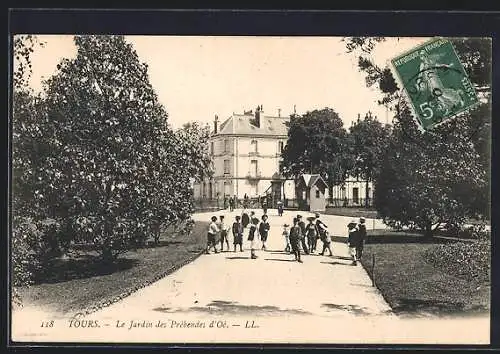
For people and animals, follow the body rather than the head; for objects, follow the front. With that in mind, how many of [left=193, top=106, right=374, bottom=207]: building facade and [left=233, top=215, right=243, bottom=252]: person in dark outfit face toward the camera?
2

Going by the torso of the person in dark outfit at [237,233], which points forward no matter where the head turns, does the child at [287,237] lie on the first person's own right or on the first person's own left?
on the first person's own left

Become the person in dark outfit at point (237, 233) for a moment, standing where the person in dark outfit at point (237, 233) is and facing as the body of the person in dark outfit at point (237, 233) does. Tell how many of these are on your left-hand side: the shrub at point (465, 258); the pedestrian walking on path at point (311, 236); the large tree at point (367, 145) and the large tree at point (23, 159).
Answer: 3

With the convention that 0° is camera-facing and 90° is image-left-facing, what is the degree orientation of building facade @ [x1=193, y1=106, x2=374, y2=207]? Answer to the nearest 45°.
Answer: approximately 0°

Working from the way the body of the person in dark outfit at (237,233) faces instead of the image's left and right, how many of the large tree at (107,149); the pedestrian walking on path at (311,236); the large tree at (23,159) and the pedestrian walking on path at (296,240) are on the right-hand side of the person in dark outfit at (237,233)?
2

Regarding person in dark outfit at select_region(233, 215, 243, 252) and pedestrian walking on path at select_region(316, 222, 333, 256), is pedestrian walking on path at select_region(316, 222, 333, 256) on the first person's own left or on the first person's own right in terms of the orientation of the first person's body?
on the first person's own left

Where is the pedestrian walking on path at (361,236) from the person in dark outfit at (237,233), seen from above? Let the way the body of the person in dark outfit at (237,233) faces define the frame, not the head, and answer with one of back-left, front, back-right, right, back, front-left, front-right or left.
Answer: left

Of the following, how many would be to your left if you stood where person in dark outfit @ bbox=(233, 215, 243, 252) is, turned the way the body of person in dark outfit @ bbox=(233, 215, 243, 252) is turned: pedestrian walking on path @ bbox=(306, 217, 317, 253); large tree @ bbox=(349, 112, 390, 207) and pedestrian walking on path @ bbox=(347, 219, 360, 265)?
3
